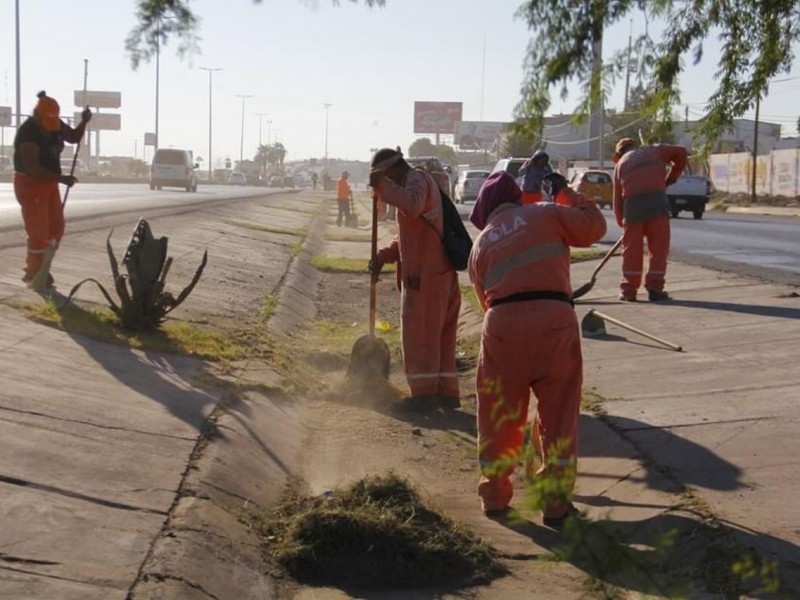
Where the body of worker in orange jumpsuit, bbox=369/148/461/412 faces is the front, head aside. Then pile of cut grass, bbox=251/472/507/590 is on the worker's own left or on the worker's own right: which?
on the worker's own left

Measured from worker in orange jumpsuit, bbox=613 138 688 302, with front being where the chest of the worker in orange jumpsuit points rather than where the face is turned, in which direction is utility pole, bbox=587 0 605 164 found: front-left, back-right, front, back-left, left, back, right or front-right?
back

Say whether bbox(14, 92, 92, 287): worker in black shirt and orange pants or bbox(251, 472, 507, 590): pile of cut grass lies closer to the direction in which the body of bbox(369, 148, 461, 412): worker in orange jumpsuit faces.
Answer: the worker in black shirt and orange pants

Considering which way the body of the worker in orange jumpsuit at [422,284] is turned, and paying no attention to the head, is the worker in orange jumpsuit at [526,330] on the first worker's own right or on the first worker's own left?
on the first worker's own left

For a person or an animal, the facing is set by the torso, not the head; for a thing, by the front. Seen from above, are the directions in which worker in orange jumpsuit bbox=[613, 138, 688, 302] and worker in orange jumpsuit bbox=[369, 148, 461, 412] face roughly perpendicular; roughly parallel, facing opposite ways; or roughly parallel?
roughly perpendicular

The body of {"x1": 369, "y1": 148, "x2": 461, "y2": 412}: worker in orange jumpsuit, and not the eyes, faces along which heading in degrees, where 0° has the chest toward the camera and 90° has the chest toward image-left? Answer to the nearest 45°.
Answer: approximately 90°

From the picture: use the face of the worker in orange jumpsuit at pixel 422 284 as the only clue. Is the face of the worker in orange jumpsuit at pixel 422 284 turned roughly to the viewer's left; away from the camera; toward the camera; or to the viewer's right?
to the viewer's left
